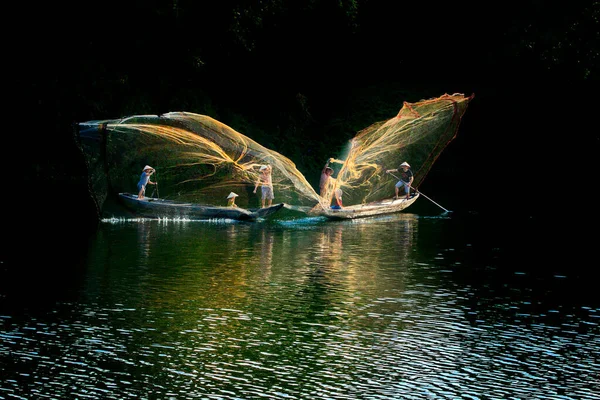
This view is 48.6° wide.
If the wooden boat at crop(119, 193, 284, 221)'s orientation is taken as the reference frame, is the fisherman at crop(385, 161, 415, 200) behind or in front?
in front

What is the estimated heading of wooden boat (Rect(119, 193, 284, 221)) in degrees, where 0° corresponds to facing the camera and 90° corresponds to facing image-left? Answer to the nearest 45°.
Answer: approximately 270°

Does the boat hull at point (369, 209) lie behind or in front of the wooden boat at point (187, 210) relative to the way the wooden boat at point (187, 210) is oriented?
in front
